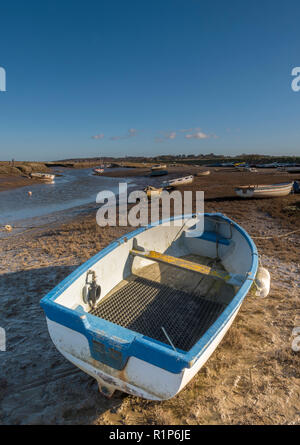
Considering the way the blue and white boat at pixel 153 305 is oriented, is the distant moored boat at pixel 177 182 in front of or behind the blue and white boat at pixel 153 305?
in front

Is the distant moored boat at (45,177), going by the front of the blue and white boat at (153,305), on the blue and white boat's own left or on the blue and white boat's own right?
on the blue and white boat's own left

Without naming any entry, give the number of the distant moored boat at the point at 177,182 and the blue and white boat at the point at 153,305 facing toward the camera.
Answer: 0

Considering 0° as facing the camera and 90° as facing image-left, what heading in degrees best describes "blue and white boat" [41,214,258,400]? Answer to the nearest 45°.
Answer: approximately 225°
